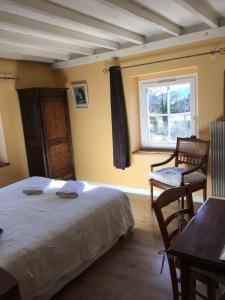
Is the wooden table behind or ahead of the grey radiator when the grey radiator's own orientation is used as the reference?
ahead

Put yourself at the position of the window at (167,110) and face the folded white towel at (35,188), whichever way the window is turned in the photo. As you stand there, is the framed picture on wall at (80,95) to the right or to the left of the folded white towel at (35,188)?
right

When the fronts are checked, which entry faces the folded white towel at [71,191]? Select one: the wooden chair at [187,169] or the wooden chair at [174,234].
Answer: the wooden chair at [187,169]

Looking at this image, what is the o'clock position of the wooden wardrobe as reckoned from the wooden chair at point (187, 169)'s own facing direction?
The wooden wardrobe is roughly at 2 o'clock from the wooden chair.

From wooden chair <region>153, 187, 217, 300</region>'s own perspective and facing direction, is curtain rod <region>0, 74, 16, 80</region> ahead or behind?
behind

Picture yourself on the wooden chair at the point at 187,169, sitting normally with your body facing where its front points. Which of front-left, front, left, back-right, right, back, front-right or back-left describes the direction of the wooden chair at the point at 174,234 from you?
front-left

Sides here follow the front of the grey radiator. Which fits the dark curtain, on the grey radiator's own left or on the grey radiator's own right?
on the grey radiator's own right
